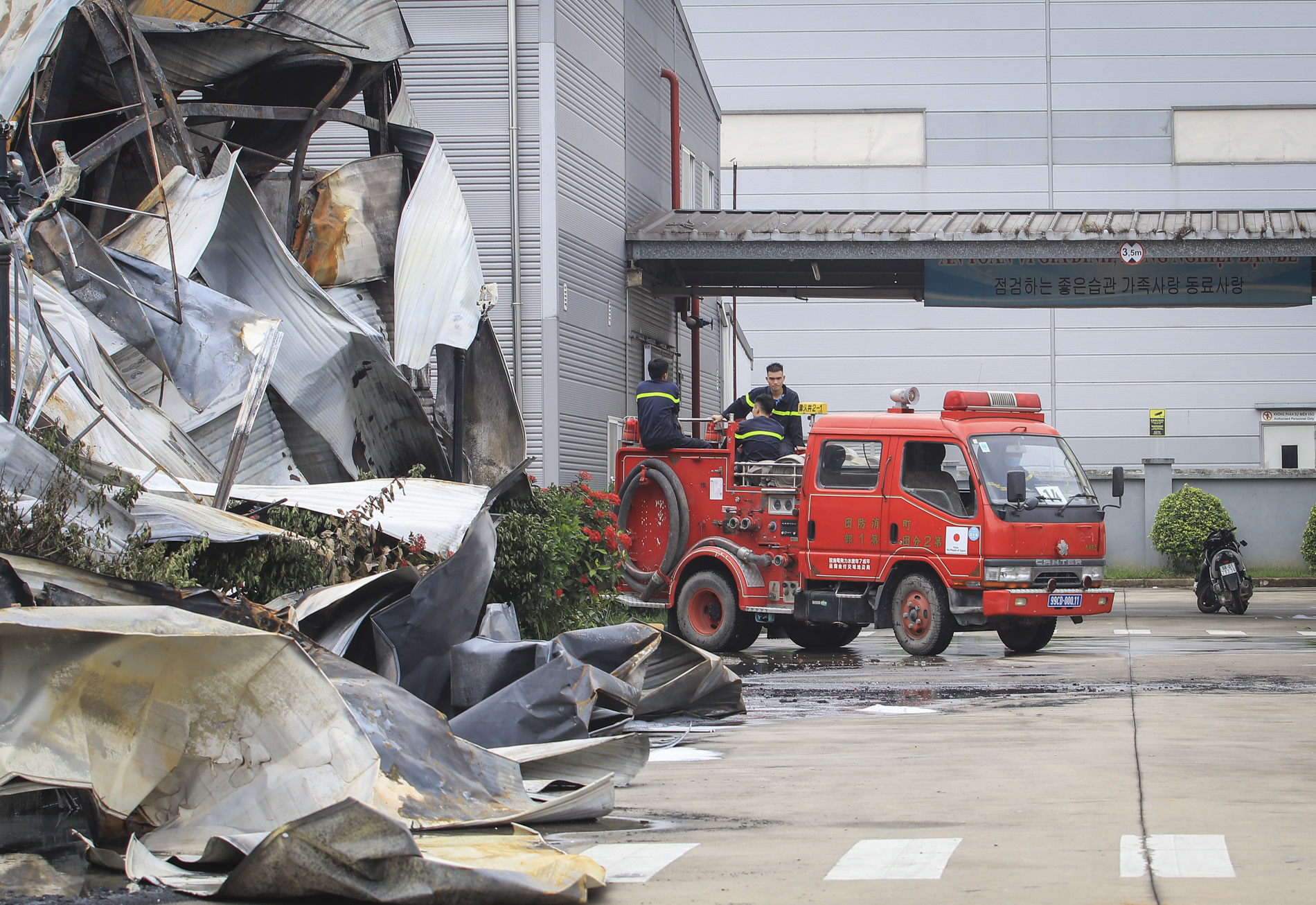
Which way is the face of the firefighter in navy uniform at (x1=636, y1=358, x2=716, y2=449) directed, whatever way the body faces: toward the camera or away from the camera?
away from the camera

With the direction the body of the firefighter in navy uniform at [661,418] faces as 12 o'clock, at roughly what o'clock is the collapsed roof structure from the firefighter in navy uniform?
The collapsed roof structure is roughly at 6 o'clock from the firefighter in navy uniform.

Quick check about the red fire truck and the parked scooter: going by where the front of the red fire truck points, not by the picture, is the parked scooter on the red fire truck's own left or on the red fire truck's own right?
on the red fire truck's own left

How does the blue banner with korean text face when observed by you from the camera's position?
facing the viewer

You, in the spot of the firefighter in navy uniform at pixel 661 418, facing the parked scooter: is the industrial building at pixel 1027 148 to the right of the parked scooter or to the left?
left

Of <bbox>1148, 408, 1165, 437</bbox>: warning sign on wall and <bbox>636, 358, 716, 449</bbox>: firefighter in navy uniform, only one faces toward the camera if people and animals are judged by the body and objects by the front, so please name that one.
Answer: the warning sign on wall

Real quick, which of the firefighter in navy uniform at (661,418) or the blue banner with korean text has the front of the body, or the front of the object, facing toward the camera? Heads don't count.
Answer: the blue banner with korean text

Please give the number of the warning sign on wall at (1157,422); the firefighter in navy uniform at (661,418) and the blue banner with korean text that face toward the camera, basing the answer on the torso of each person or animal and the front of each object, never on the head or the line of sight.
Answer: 2

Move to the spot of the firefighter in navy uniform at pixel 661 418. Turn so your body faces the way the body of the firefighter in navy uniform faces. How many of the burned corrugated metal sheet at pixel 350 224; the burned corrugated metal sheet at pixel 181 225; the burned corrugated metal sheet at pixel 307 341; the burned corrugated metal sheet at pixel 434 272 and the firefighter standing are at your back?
4

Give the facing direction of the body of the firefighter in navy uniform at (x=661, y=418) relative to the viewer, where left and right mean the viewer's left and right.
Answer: facing away from the viewer and to the right of the viewer

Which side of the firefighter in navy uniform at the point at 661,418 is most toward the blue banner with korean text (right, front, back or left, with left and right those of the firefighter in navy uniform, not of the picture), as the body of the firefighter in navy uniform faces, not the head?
front

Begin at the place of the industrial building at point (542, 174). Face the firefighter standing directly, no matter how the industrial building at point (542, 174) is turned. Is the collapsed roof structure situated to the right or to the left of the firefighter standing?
right

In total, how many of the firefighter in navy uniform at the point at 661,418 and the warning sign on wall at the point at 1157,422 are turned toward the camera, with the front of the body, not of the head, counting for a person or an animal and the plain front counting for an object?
1

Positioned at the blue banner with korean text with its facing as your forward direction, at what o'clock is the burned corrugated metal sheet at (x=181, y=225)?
The burned corrugated metal sheet is roughly at 1 o'clock from the blue banner with korean text.

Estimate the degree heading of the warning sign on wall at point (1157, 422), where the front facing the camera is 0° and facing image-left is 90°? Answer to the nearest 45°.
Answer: approximately 0°

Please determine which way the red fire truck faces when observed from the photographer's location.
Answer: facing the viewer and to the right of the viewer
